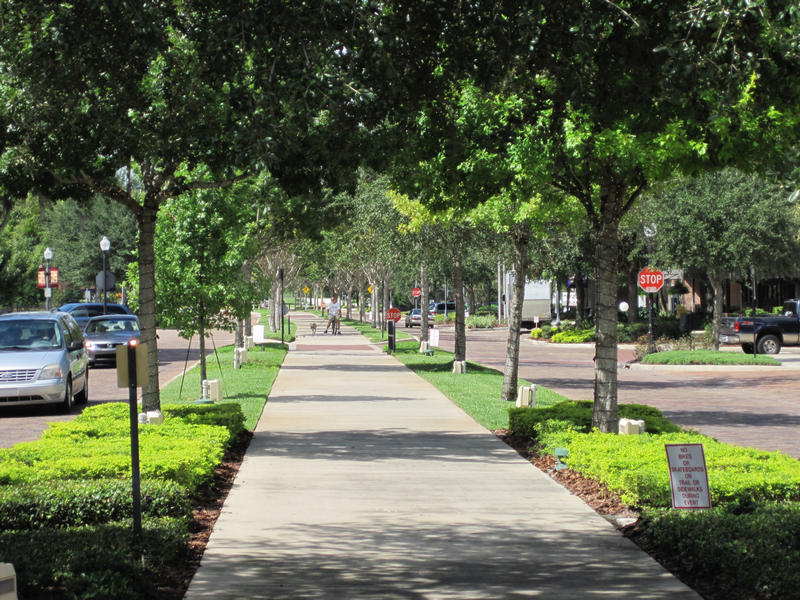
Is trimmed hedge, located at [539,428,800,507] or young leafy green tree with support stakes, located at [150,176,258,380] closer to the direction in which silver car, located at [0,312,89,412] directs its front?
the trimmed hedge

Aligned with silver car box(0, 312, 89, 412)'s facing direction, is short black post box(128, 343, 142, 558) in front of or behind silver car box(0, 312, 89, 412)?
in front

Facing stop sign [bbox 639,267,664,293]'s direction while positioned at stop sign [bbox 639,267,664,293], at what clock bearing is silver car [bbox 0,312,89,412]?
The silver car is roughly at 1 o'clock from the stop sign.

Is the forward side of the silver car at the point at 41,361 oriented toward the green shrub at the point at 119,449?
yes

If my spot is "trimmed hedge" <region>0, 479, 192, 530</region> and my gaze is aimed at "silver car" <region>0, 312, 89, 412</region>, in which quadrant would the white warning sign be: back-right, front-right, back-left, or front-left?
back-right

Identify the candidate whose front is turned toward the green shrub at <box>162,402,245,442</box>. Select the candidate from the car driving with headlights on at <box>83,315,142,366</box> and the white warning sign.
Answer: the car driving with headlights on

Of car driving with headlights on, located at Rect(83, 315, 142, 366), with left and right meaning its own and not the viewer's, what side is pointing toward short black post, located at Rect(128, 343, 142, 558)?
front

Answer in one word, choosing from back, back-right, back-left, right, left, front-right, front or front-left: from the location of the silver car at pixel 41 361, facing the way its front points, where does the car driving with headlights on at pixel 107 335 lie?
back

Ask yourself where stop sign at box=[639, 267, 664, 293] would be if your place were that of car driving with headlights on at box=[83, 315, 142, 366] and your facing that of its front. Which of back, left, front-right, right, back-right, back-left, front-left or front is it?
left

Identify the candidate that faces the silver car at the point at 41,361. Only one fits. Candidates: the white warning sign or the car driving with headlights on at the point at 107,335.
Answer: the car driving with headlights on

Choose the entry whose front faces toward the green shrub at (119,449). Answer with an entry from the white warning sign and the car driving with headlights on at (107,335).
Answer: the car driving with headlights on

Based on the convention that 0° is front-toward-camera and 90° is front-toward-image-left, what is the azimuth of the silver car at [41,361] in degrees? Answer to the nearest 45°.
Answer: approximately 0°

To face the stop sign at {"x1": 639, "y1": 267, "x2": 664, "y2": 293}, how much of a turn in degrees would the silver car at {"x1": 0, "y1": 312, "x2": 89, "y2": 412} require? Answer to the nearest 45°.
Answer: approximately 135° to its left

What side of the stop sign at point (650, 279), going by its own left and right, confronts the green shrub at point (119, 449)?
front

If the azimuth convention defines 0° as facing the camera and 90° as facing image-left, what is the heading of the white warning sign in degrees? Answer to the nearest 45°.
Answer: approximately 0°
